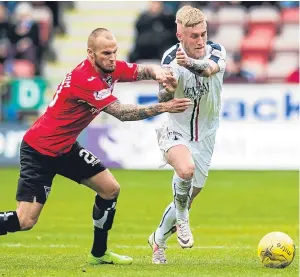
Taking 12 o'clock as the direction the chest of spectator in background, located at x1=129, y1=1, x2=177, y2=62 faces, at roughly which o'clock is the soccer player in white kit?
The soccer player in white kit is roughly at 12 o'clock from the spectator in background.

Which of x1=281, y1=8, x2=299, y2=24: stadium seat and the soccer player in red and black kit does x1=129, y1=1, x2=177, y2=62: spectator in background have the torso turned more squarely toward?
the soccer player in red and black kit

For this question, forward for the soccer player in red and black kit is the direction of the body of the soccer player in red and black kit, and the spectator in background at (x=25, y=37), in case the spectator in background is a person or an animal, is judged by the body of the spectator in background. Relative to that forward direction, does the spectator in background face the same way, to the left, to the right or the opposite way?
to the right

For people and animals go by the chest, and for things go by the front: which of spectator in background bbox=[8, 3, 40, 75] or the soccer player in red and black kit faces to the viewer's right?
the soccer player in red and black kit

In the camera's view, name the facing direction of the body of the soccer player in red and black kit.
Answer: to the viewer's right

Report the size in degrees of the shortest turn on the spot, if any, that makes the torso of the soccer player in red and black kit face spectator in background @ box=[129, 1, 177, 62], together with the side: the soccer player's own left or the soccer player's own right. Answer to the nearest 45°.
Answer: approximately 90° to the soccer player's own left

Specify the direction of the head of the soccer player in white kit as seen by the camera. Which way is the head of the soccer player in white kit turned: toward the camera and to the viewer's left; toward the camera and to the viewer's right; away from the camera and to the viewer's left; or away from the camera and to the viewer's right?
toward the camera and to the viewer's right

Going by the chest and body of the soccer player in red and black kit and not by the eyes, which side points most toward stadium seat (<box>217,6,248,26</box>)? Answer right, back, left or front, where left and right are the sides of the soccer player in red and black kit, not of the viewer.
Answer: left

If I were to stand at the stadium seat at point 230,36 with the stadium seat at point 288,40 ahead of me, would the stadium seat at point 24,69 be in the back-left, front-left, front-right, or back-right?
back-right

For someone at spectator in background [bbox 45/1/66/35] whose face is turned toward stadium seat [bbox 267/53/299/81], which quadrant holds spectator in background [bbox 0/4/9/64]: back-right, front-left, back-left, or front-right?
back-right

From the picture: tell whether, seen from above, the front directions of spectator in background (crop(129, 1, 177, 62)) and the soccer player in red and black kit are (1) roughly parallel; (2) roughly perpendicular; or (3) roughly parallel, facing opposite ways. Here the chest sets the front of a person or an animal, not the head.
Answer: roughly perpendicular

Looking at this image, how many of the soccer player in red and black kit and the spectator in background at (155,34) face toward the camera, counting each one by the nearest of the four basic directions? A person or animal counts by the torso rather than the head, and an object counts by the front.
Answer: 1

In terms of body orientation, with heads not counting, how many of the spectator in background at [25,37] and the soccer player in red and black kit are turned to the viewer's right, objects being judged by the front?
1
